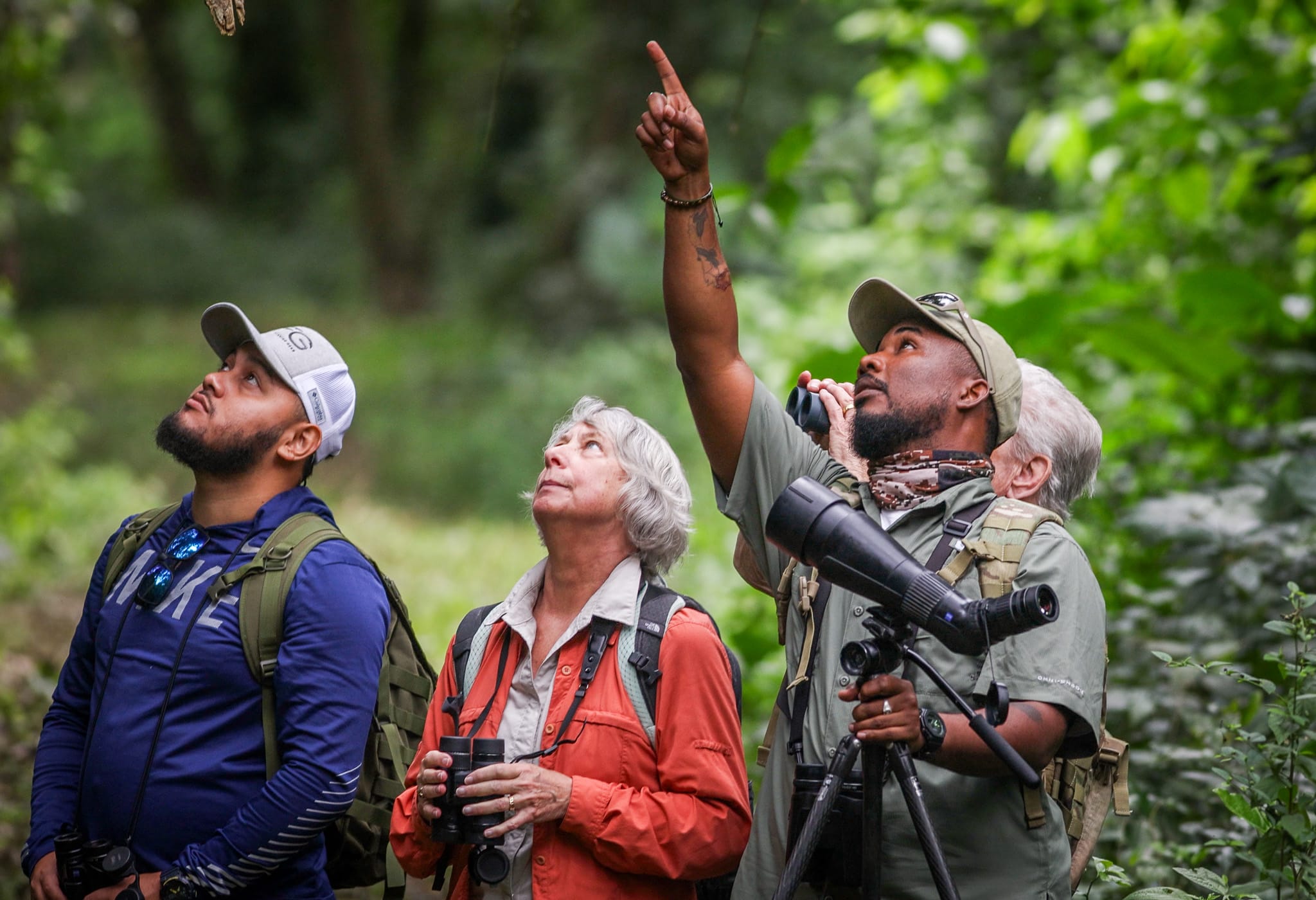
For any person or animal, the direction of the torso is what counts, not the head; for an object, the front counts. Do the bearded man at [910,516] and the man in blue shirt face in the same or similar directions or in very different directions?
same or similar directions

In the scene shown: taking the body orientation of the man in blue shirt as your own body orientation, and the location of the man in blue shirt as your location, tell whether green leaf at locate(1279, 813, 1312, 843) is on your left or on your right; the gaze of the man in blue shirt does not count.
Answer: on your left

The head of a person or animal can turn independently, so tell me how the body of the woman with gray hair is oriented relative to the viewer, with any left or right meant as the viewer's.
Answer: facing the viewer and to the left of the viewer

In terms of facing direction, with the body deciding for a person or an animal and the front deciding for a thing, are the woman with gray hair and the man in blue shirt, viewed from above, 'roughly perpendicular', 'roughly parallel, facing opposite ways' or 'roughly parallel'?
roughly parallel

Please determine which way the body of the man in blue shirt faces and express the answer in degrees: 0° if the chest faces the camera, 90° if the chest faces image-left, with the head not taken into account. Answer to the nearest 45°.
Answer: approximately 45°

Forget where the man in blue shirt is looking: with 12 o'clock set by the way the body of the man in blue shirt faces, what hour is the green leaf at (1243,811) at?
The green leaf is roughly at 8 o'clock from the man in blue shirt.

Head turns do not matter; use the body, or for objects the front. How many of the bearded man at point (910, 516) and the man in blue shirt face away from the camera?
0

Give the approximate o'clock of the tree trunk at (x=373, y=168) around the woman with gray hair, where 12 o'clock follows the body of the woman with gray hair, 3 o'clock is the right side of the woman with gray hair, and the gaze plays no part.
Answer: The tree trunk is roughly at 4 o'clock from the woman with gray hair.

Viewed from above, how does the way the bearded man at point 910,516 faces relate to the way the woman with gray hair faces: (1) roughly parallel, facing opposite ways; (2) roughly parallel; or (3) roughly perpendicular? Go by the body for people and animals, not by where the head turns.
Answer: roughly parallel

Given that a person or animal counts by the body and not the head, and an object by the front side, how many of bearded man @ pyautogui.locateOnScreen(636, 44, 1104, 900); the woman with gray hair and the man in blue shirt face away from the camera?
0

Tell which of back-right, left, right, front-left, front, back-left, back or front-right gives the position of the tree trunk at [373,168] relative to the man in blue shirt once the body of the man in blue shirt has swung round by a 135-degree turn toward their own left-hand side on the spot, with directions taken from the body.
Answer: left

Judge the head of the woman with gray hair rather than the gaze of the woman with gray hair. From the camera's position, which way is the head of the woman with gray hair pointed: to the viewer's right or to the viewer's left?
to the viewer's left
